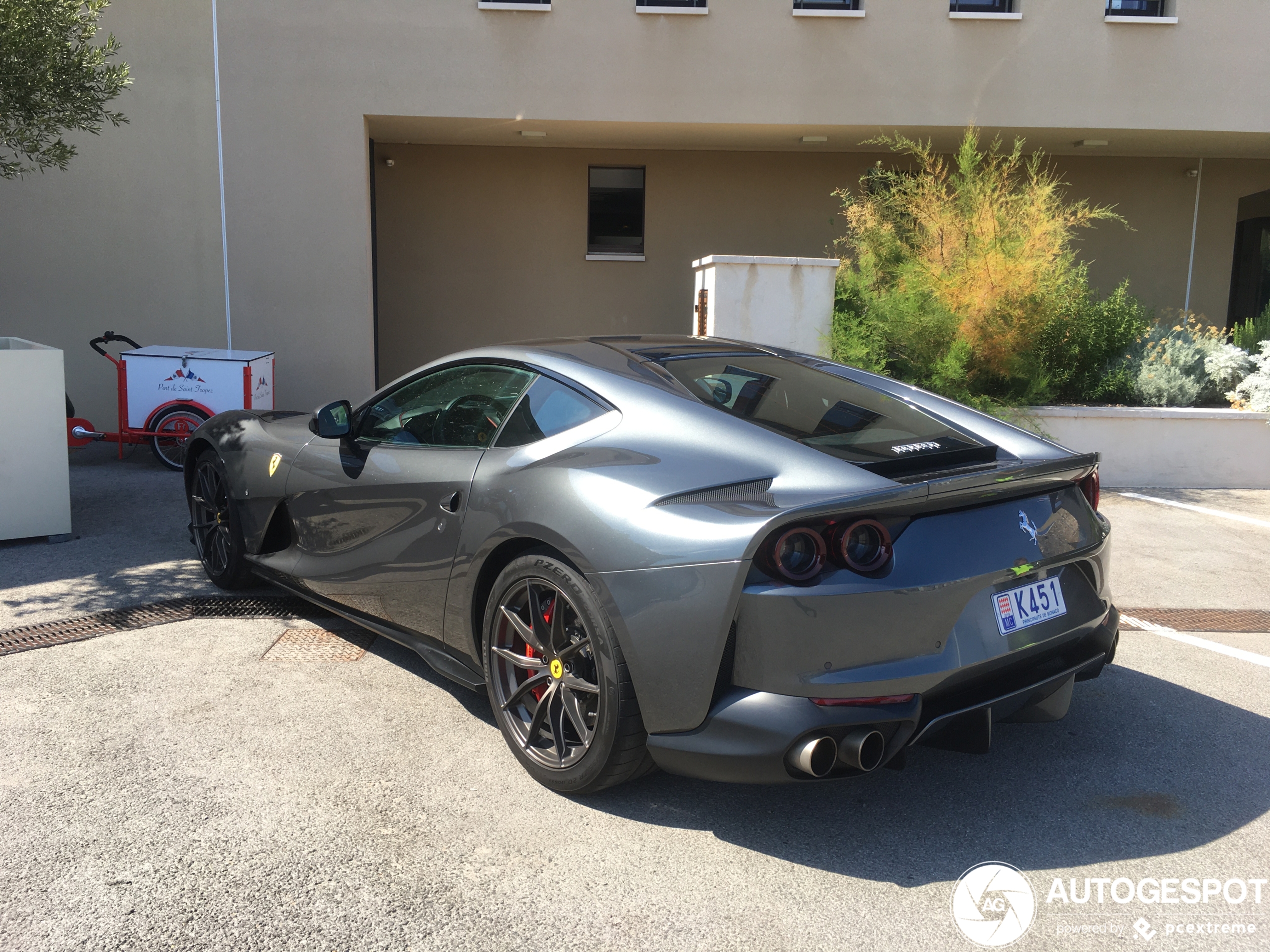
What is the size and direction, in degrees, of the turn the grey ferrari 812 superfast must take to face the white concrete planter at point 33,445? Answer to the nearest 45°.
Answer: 0° — it already faces it

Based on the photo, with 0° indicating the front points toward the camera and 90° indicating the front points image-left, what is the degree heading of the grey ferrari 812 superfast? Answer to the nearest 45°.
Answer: approximately 135°

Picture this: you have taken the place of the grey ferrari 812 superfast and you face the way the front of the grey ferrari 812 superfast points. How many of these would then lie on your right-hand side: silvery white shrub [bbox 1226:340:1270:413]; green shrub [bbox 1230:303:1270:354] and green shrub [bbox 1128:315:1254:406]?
3

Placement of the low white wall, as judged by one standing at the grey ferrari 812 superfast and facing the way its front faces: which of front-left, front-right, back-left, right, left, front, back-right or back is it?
right

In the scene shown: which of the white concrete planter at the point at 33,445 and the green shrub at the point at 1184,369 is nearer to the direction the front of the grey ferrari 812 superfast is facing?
the white concrete planter

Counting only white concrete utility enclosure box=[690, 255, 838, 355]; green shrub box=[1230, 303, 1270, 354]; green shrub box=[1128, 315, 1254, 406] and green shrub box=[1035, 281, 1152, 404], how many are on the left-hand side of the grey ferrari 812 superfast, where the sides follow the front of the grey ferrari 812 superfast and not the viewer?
0

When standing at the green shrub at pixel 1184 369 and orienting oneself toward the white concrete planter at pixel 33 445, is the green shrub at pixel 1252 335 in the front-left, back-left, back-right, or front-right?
back-right

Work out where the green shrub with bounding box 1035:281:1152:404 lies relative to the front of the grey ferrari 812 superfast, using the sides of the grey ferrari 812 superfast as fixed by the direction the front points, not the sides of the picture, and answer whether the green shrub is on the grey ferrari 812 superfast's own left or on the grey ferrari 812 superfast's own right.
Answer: on the grey ferrari 812 superfast's own right

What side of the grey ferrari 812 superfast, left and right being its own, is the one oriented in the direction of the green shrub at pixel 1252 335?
right

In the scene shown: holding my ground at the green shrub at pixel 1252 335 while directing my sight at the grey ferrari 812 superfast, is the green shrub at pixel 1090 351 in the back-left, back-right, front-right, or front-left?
front-right

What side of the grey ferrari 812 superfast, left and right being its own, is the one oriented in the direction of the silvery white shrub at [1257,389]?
right
